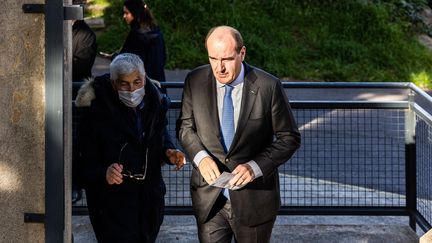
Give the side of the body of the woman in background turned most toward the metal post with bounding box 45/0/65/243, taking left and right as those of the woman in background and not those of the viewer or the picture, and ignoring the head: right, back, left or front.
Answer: left

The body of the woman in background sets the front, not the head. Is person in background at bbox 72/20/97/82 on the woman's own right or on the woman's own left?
on the woman's own left

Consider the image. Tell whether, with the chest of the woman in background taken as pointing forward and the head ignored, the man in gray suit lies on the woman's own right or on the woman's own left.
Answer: on the woman's own left

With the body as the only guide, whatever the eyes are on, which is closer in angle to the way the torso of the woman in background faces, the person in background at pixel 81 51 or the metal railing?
the person in background

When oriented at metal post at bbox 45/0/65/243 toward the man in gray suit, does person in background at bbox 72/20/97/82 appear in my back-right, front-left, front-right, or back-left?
front-left

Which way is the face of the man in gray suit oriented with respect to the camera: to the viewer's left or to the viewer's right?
to the viewer's left

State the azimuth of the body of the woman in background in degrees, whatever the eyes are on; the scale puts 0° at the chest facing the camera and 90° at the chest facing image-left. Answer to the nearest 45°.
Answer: approximately 90°
